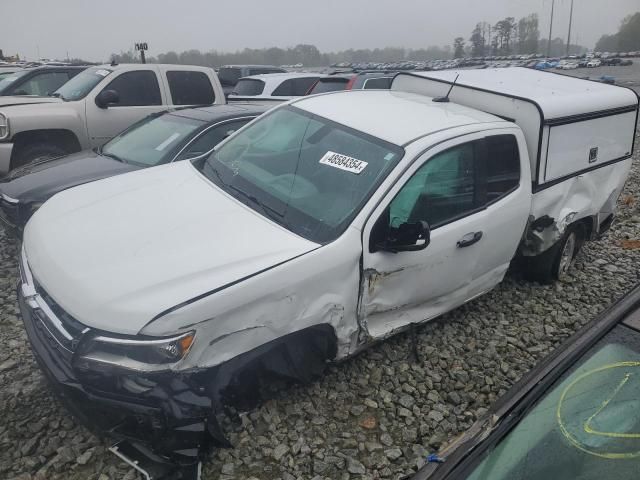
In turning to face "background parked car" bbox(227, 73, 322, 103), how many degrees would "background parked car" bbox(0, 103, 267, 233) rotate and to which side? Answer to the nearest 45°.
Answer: approximately 180°

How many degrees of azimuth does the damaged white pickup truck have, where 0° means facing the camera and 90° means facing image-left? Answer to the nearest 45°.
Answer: approximately 45°

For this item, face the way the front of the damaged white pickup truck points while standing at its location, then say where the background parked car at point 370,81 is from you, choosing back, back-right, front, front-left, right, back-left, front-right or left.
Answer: back-right

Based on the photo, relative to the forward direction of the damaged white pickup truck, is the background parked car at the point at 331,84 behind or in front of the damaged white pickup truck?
behind

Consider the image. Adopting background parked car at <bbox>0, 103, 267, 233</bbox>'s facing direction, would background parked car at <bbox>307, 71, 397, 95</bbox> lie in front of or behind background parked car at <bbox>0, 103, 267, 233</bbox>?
behind

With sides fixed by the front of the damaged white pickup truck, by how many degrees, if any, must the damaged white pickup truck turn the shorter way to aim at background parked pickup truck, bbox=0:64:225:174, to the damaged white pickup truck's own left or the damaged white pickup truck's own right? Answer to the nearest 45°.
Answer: approximately 90° to the damaged white pickup truck's own right

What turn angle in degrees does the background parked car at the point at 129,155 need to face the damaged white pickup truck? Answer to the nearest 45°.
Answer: approximately 45° to its left

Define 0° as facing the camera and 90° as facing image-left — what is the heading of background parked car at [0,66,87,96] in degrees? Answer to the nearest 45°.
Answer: approximately 45°

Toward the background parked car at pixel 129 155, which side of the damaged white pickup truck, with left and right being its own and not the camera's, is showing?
right
